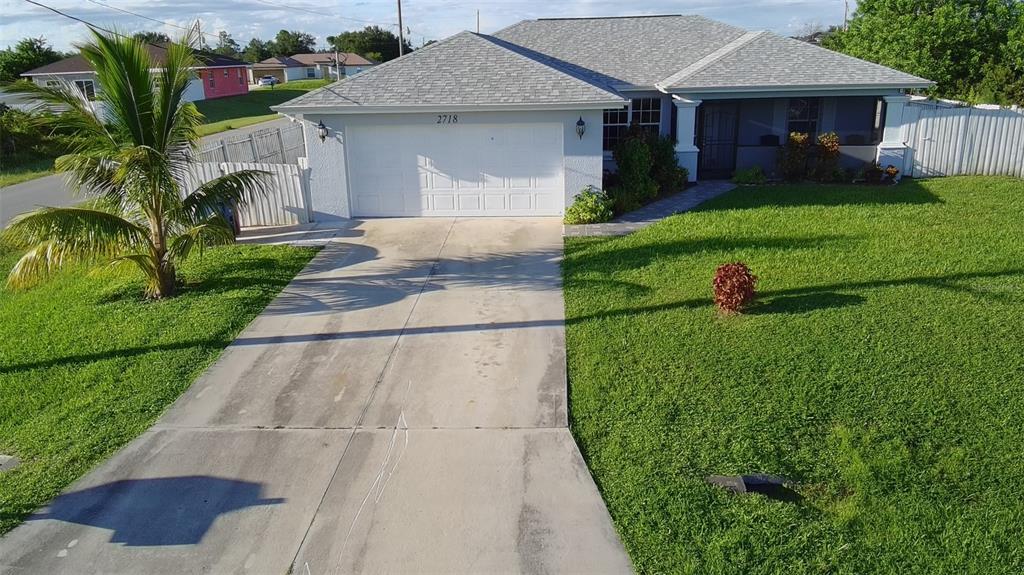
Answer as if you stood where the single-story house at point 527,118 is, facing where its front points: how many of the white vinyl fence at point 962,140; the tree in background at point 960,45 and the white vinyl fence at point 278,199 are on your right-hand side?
1

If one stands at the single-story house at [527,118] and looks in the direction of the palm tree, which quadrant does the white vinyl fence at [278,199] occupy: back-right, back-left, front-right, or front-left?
front-right

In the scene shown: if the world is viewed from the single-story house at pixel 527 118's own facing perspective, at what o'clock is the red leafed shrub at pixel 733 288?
The red leafed shrub is roughly at 11 o'clock from the single-story house.

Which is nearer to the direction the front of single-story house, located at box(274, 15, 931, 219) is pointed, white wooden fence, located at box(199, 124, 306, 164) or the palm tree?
the palm tree

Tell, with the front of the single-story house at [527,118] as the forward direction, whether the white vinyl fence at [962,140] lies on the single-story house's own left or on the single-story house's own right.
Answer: on the single-story house's own left

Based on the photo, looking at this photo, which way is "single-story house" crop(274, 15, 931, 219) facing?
toward the camera

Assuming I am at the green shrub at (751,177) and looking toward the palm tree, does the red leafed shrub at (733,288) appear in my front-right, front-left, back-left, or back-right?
front-left

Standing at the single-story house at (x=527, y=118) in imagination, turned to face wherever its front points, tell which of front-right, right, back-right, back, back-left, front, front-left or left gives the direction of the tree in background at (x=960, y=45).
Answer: back-left

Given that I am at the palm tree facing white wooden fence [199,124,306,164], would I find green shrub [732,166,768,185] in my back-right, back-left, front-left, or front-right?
front-right

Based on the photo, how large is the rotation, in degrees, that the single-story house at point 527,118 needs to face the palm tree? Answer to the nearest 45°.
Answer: approximately 45° to its right

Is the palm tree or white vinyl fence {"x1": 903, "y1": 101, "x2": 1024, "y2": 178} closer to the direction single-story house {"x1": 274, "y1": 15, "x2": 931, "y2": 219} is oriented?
the palm tree

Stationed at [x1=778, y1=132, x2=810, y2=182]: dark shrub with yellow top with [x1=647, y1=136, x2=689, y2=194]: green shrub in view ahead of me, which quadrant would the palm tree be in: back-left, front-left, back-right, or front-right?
front-left

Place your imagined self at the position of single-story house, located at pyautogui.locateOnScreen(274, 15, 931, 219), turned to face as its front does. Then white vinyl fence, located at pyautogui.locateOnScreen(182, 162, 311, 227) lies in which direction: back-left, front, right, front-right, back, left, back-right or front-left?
right
